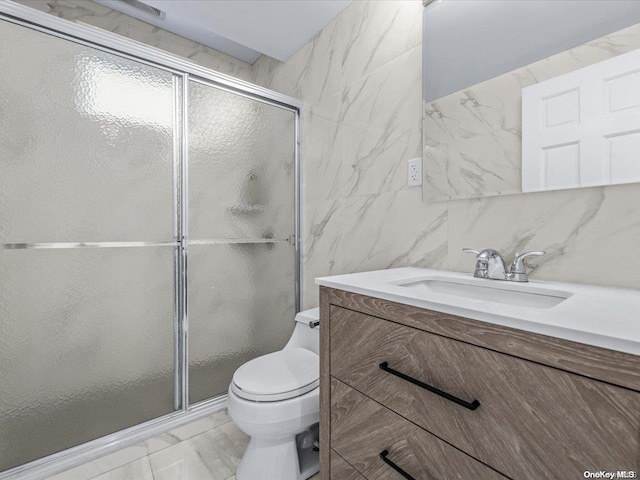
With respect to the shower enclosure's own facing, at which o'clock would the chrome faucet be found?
The chrome faucet is roughly at 12 o'clock from the shower enclosure.

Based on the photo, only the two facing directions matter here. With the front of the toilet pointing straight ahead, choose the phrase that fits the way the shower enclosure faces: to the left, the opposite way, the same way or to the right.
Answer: to the left

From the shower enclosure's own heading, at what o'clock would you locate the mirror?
The mirror is roughly at 12 o'clock from the shower enclosure.

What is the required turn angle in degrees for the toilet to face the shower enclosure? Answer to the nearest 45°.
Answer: approximately 90° to its right

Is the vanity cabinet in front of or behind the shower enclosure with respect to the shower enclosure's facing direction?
in front

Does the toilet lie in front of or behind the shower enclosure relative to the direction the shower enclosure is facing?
in front

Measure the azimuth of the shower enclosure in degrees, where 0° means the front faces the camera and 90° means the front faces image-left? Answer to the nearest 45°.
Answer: approximately 315°

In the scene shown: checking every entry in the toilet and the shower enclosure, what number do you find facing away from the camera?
0

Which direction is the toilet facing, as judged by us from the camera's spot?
facing the viewer and to the left of the viewer

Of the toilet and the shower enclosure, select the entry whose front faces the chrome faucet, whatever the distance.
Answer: the shower enclosure
